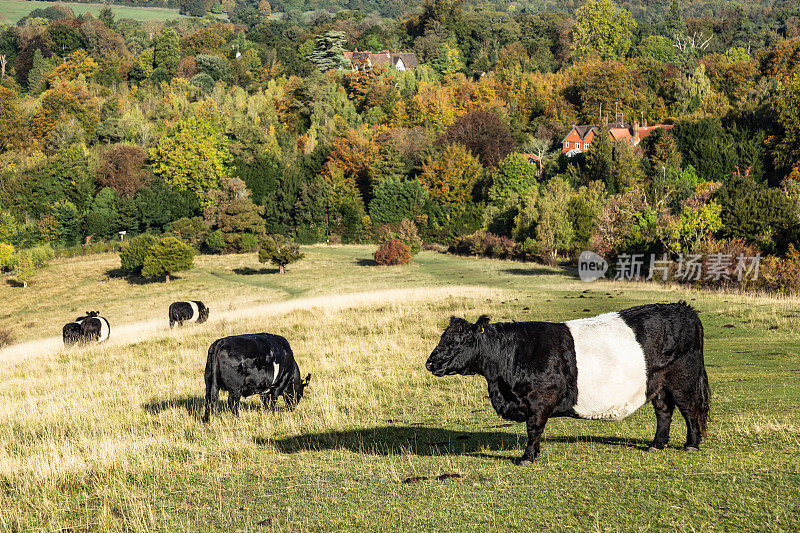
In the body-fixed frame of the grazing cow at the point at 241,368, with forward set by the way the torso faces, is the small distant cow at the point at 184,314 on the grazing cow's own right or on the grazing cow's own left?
on the grazing cow's own left

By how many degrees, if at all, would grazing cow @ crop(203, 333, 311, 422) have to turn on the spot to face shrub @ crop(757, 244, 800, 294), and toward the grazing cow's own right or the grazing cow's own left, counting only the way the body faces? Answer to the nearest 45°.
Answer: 0° — it already faces it

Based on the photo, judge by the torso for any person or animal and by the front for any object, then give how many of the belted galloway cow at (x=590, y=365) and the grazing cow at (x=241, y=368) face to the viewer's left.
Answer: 1

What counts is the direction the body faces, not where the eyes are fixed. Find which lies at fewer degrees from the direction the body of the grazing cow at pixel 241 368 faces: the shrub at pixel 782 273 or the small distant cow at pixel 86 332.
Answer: the shrub

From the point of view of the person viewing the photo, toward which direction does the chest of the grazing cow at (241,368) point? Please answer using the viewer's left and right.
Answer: facing away from the viewer and to the right of the viewer

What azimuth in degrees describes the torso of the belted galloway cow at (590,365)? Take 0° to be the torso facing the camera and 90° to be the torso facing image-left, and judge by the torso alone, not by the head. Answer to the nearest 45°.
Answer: approximately 90°

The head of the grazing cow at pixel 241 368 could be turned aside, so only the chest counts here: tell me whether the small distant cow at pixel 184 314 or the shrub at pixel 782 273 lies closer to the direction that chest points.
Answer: the shrub

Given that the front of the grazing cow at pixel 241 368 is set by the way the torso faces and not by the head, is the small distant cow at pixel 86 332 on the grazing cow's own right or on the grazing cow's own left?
on the grazing cow's own left

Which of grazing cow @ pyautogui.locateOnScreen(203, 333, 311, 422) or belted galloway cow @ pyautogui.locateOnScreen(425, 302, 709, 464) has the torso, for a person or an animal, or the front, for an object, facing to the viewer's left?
the belted galloway cow

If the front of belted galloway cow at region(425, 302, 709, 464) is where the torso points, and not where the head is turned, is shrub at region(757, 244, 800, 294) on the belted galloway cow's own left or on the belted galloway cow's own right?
on the belted galloway cow's own right
